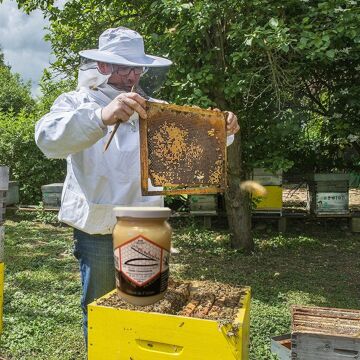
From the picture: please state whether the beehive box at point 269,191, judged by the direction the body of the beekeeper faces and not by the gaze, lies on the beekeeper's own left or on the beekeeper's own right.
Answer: on the beekeeper's own left

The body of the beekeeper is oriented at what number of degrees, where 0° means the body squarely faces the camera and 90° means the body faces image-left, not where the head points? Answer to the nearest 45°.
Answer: approximately 315°

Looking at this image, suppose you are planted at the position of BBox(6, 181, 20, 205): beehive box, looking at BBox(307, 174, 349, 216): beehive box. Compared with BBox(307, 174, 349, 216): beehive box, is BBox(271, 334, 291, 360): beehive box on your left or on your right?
right

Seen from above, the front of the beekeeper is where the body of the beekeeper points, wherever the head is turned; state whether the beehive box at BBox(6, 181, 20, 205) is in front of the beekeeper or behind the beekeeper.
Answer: behind

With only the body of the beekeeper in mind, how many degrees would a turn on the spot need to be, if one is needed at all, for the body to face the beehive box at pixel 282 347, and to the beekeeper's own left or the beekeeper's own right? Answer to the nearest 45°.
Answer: approximately 90° to the beekeeper's own left

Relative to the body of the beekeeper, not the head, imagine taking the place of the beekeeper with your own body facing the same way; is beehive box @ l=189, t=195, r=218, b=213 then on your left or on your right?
on your left

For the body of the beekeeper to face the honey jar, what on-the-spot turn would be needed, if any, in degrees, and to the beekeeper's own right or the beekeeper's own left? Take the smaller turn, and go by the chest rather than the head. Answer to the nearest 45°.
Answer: approximately 45° to the beekeeper's own right

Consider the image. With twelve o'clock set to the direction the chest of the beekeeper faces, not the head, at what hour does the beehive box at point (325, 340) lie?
The beehive box is roughly at 10 o'clock from the beekeeper.

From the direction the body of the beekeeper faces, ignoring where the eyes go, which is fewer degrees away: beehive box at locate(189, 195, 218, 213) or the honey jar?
the honey jar

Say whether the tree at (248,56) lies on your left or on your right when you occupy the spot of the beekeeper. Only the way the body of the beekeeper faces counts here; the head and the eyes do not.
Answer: on your left

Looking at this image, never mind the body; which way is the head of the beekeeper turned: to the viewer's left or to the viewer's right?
to the viewer's right
